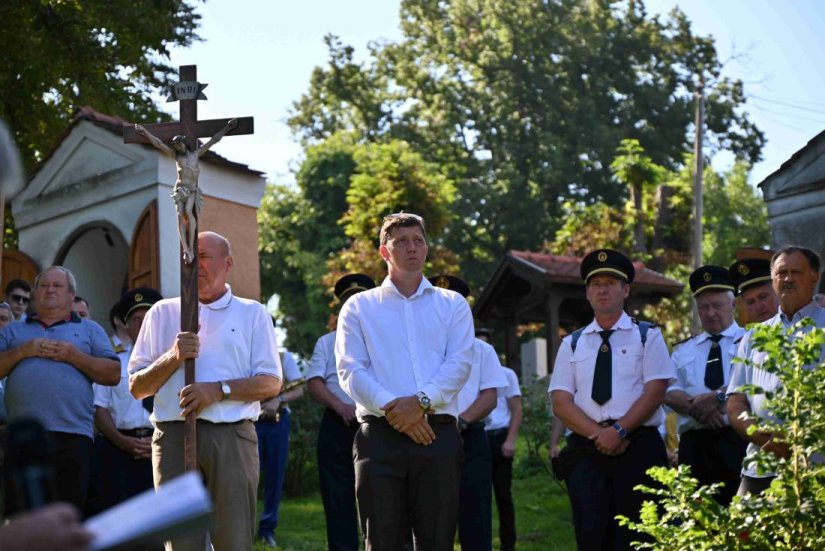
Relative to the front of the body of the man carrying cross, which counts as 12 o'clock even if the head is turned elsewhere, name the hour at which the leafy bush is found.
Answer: The leafy bush is roughly at 10 o'clock from the man carrying cross.

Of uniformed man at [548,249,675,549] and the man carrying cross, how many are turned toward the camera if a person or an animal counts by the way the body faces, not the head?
2

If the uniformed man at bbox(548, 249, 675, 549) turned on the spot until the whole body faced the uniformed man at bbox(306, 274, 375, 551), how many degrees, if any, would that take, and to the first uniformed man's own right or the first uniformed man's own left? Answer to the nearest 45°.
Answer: approximately 135° to the first uniformed man's own right

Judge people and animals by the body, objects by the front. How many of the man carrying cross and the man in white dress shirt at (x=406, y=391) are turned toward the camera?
2

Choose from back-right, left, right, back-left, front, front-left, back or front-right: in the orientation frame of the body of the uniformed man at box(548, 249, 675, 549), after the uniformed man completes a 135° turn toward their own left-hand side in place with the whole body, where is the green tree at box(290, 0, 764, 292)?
front-left

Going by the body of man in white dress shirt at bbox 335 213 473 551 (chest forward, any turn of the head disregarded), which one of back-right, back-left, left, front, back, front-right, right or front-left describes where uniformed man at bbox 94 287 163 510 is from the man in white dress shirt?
back-right

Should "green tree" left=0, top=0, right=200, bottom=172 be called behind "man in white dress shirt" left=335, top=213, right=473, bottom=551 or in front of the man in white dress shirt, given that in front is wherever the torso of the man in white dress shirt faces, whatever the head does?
behind

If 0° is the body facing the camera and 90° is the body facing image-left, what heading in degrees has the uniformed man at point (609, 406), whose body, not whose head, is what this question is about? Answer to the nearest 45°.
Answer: approximately 0°

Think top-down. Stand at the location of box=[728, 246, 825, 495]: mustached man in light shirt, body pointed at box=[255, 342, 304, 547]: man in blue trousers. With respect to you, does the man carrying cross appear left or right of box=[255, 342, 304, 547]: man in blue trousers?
left

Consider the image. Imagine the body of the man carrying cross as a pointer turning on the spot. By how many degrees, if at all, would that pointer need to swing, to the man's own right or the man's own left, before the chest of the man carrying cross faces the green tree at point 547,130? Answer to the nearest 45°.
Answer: approximately 180°
